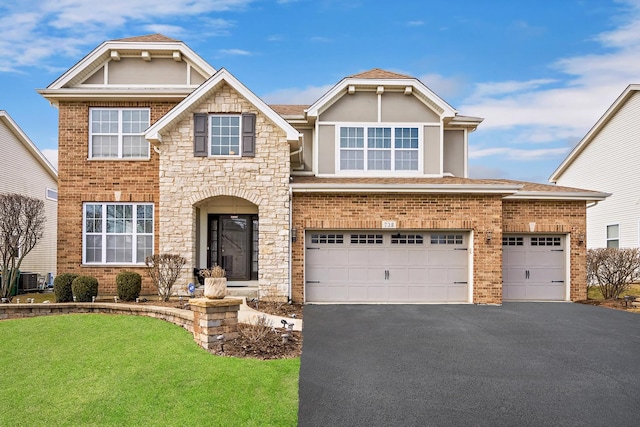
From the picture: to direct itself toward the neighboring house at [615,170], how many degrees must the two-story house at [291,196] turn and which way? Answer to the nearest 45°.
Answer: approximately 135° to its left

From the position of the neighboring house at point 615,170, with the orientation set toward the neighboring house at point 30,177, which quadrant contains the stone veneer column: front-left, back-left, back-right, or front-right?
front-left

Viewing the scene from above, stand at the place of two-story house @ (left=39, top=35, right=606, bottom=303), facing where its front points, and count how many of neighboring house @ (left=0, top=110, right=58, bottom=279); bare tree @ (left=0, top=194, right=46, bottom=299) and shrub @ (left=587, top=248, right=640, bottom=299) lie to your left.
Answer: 1

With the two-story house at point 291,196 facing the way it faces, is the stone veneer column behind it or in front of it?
in front

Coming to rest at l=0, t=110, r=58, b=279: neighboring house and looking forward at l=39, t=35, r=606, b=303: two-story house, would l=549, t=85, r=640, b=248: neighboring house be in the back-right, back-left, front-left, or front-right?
front-left

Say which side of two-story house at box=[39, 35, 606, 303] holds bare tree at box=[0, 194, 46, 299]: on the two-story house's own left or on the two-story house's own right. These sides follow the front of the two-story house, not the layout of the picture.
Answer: on the two-story house's own right

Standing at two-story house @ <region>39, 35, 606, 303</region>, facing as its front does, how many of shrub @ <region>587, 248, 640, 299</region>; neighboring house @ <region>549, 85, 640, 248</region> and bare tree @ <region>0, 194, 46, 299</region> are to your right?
1

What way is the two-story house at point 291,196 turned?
toward the camera

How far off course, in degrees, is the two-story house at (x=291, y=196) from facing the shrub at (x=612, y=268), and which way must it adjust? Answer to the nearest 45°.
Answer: approximately 90° to its left

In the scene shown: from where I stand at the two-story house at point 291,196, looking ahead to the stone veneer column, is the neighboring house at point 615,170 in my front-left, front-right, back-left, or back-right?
back-left

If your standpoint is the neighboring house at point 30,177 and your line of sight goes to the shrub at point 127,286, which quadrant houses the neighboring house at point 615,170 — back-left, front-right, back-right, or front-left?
front-left
